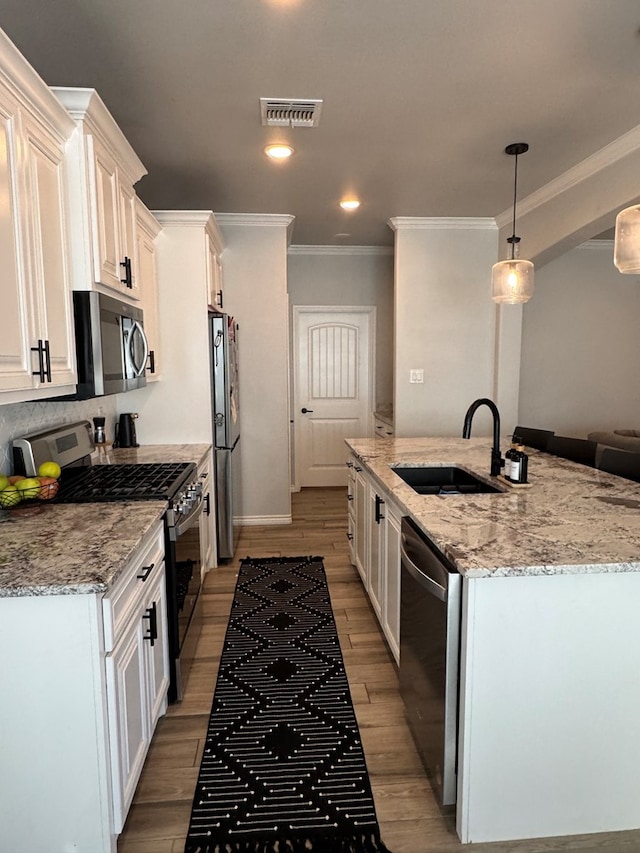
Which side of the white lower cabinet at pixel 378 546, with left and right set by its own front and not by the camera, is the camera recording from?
left

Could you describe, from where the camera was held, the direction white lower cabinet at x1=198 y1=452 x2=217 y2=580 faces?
facing to the right of the viewer

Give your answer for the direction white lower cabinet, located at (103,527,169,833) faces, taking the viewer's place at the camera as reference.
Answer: facing to the right of the viewer

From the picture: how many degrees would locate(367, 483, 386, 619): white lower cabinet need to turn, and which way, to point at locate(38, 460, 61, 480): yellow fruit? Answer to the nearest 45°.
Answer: approximately 45° to its left

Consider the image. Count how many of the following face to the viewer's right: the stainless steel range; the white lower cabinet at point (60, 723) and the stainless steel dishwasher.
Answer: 2

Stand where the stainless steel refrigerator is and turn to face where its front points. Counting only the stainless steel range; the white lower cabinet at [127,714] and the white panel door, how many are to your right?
2

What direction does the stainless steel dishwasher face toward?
to the viewer's left

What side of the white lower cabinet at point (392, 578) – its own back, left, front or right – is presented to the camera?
left

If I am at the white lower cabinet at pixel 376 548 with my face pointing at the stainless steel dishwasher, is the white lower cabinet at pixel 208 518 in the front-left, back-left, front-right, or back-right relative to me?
back-right

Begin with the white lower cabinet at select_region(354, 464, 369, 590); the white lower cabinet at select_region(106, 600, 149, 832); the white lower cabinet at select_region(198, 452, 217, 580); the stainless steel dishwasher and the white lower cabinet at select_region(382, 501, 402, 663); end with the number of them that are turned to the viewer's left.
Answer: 3

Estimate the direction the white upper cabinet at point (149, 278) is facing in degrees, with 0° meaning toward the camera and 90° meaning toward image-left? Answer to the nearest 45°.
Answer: approximately 270°
